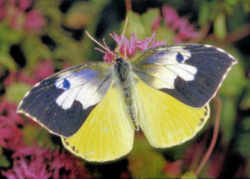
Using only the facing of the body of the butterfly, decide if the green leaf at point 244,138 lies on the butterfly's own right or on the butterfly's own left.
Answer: on the butterfly's own right

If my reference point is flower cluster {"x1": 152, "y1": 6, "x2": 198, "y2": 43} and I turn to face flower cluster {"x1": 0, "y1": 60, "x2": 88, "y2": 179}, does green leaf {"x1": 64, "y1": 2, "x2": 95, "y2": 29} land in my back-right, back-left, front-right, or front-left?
front-right

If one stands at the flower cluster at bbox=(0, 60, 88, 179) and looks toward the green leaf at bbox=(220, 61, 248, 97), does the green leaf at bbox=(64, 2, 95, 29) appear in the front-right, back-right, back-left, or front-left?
front-left

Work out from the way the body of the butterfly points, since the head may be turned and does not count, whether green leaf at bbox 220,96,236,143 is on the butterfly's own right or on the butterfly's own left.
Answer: on the butterfly's own right

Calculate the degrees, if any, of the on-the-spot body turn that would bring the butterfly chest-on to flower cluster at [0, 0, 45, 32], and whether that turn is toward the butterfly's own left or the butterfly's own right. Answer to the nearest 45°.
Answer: approximately 45° to the butterfly's own left

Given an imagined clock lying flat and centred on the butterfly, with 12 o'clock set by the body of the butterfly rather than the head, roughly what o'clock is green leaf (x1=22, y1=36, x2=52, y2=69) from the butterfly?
The green leaf is roughly at 11 o'clock from the butterfly.

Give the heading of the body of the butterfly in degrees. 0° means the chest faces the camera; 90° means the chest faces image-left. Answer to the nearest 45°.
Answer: approximately 180°

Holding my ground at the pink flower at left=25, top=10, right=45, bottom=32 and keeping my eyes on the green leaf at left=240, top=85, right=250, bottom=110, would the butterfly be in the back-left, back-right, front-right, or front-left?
front-right

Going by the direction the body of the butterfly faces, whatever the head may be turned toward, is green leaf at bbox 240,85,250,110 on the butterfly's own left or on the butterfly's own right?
on the butterfly's own right

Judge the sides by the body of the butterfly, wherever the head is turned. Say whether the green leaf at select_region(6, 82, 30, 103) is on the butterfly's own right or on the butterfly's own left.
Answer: on the butterfly's own left
